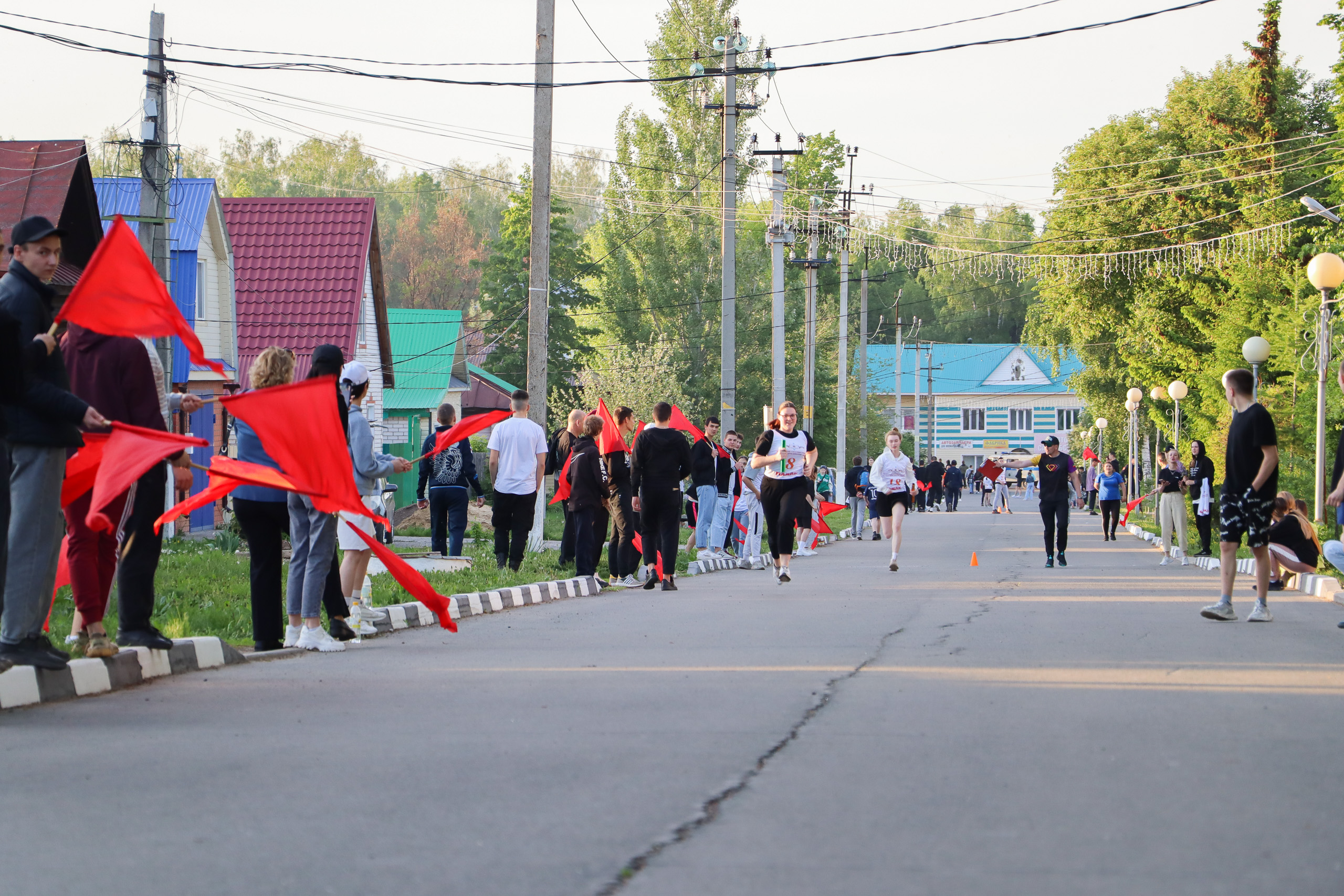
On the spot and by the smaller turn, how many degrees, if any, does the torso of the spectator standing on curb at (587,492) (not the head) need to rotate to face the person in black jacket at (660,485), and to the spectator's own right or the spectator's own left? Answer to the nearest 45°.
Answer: approximately 45° to the spectator's own right

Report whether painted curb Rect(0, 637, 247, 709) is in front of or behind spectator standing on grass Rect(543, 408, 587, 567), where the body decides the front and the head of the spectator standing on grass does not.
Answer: behind

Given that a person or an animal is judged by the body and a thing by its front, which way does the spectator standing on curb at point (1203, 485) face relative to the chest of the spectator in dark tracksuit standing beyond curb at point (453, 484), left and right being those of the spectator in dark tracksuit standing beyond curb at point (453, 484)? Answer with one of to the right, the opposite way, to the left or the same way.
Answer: to the left

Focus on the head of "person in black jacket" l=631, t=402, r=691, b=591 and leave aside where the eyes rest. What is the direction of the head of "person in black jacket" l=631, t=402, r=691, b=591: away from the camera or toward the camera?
away from the camera

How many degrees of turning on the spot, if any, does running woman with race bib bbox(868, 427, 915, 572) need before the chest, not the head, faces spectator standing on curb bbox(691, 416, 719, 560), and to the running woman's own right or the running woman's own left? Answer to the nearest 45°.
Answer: approximately 135° to the running woman's own right

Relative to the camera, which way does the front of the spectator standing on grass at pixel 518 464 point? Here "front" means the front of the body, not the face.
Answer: away from the camera

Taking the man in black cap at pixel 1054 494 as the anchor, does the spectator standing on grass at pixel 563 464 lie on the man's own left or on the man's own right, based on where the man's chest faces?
on the man's own right

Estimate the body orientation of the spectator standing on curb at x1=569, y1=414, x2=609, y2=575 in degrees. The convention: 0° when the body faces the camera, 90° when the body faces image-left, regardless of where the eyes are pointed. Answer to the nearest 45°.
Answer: approximately 225°

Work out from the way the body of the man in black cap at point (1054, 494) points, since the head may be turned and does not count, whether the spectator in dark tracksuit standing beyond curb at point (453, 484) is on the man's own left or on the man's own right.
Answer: on the man's own right

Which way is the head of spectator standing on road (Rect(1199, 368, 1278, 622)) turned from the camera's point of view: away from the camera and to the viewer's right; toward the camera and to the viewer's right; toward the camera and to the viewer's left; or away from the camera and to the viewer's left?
away from the camera and to the viewer's left

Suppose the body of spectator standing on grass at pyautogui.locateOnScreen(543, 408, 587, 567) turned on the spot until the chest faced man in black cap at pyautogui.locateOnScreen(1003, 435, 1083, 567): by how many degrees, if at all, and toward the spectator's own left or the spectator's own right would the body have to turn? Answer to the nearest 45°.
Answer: approximately 45° to the spectator's own right
